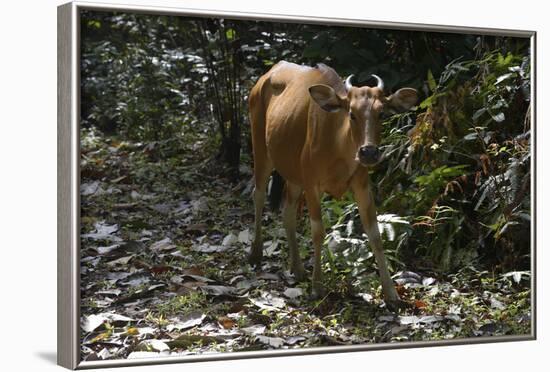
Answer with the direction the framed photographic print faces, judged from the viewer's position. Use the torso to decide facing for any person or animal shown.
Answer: facing the viewer and to the right of the viewer
